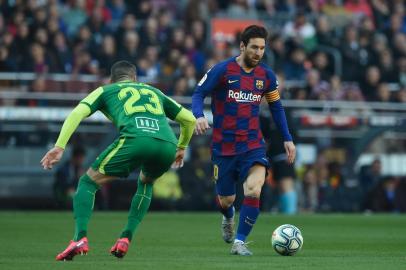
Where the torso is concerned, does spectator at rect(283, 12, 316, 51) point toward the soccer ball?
yes

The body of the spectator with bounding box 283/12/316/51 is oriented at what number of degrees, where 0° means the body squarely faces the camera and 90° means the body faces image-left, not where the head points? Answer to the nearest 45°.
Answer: approximately 0°

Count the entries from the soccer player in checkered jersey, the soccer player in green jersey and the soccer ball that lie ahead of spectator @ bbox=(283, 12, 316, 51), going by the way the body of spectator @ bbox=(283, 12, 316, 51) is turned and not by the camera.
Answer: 3

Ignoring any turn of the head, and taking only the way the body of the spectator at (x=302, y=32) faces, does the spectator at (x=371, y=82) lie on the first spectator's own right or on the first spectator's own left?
on the first spectator's own left

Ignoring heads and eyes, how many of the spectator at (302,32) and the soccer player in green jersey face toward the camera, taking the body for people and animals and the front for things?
1

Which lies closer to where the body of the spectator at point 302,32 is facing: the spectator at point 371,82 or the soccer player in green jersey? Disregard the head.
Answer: the soccer player in green jersey

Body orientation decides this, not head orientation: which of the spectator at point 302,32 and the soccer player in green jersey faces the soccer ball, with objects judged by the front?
the spectator
